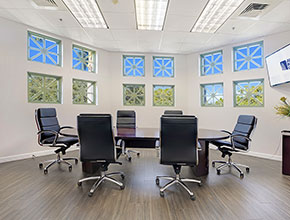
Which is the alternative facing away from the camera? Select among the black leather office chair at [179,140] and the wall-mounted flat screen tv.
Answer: the black leather office chair

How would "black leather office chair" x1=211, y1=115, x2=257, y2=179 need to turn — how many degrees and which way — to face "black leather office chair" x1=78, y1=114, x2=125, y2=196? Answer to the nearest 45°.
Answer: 0° — it already faces it

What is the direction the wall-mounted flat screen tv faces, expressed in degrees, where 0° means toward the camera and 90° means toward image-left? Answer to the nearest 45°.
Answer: approximately 45°

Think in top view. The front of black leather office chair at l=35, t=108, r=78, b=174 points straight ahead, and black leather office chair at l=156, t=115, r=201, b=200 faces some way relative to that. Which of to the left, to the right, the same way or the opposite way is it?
to the left

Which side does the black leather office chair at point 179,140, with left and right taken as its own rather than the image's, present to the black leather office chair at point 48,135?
left

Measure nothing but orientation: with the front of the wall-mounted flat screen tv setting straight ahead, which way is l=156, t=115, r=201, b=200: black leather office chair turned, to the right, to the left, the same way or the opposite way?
to the right

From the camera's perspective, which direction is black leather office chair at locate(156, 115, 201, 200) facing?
away from the camera

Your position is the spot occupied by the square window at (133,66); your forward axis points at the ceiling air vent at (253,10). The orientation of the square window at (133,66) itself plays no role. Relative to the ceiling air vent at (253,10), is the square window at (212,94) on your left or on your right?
left

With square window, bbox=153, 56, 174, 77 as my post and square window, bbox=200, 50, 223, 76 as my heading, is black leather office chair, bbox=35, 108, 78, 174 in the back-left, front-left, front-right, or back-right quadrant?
back-right

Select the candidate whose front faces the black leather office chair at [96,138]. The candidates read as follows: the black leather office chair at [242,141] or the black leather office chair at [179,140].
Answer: the black leather office chair at [242,141]
